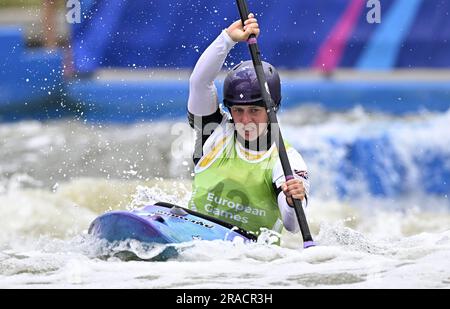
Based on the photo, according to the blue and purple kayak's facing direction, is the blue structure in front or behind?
behind

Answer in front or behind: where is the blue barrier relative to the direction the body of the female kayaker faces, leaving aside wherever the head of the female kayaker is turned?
behind

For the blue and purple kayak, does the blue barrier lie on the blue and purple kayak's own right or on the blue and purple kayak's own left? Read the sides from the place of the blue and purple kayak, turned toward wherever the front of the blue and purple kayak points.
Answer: on the blue and purple kayak's own right

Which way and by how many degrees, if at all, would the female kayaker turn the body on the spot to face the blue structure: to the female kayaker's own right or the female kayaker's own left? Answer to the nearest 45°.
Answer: approximately 180°

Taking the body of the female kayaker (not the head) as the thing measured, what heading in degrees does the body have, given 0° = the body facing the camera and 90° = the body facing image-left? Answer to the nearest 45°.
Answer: approximately 0°

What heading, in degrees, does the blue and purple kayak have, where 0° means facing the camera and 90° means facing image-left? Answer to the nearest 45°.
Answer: approximately 45°
